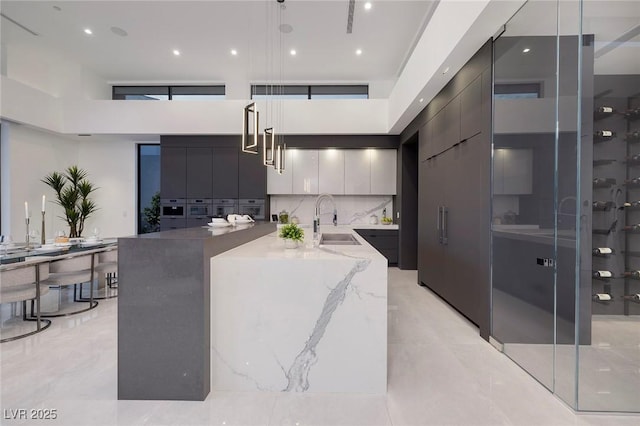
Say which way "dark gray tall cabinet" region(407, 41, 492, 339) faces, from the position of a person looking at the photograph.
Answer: facing to the left of the viewer

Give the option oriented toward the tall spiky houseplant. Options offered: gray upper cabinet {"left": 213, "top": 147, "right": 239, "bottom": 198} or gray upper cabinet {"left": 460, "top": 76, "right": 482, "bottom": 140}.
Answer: gray upper cabinet {"left": 460, "top": 76, "right": 482, "bottom": 140}

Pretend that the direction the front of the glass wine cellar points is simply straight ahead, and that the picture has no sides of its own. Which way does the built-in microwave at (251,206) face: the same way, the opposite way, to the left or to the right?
to the left

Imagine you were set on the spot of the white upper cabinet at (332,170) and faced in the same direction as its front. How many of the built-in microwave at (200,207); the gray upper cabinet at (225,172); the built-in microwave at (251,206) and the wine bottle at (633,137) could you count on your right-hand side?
3

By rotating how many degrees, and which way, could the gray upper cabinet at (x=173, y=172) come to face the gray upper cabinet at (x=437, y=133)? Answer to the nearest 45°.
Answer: approximately 45° to its left

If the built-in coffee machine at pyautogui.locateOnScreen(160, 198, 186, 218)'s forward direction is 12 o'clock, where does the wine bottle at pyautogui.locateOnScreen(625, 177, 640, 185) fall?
The wine bottle is roughly at 11 o'clock from the built-in coffee machine.

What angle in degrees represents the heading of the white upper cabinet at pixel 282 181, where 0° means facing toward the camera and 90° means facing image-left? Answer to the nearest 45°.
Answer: approximately 0°

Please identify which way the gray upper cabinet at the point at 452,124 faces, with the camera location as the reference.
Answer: facing to the left of the viewer

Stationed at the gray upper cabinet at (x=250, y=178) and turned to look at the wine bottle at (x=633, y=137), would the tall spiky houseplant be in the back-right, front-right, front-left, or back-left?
back-right
